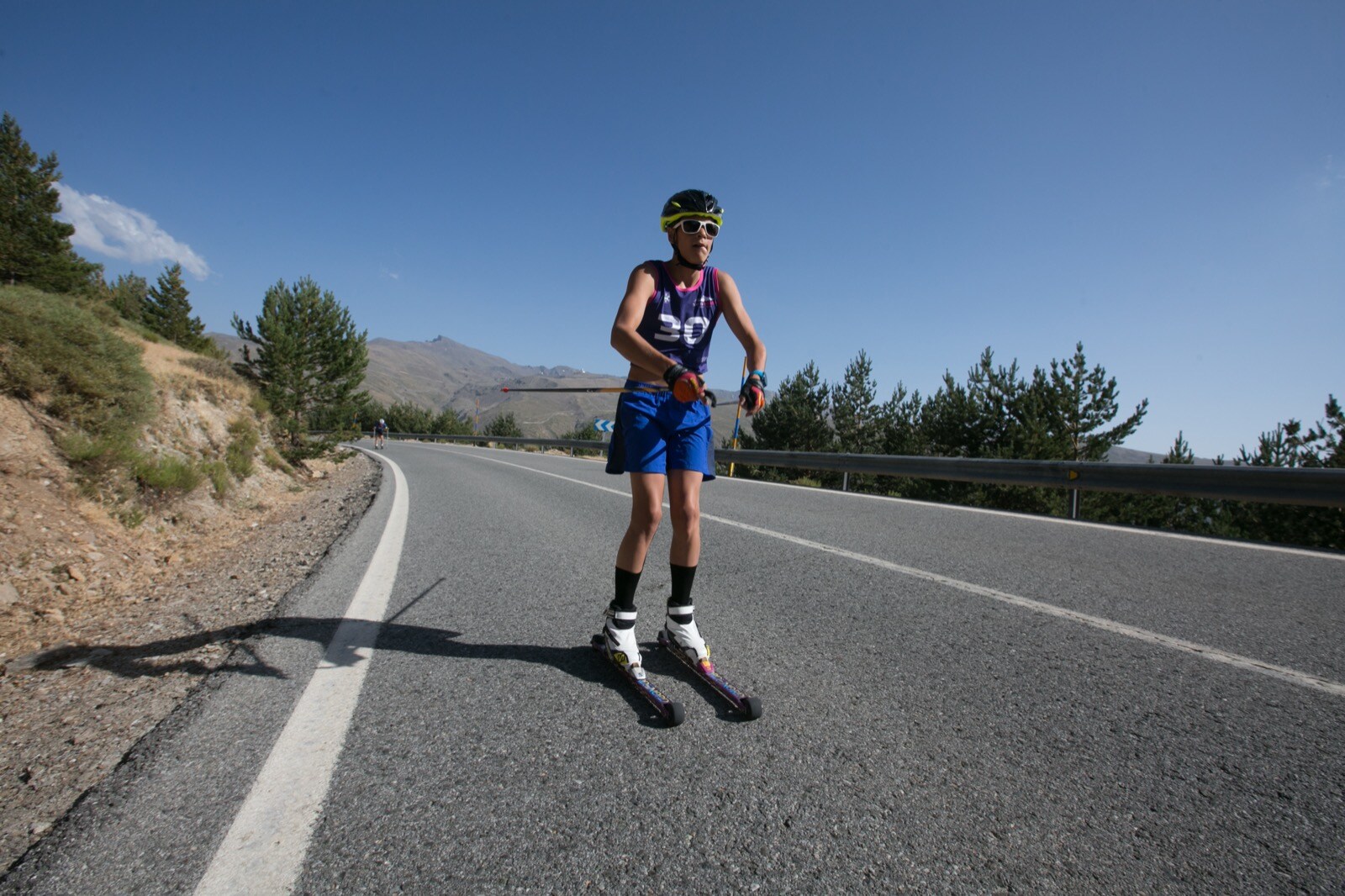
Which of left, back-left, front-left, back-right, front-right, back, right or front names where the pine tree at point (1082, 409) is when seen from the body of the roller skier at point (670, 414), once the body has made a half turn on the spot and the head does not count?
right

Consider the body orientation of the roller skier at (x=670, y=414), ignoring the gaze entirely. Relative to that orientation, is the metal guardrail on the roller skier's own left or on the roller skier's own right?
on the roller skier's own left

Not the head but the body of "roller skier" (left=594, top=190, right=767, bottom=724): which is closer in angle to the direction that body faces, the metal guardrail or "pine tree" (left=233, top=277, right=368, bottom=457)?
the metal guardrail

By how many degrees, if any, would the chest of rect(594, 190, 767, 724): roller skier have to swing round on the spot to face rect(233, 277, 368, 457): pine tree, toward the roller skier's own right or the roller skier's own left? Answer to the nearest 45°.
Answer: approximately 180°

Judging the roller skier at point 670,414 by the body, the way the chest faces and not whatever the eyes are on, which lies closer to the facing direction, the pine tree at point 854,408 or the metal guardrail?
the metal guardrail

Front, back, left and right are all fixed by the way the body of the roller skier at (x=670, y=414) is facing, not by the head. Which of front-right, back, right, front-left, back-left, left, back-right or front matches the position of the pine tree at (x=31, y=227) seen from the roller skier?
back

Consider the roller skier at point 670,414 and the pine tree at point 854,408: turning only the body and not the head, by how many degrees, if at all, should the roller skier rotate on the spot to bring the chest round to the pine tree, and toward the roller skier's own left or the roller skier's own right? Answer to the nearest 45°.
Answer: approximately 135° to the roller skier's own left

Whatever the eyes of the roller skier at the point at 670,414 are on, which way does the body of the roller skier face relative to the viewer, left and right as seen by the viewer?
facing the viewer and to the right of the viewer
